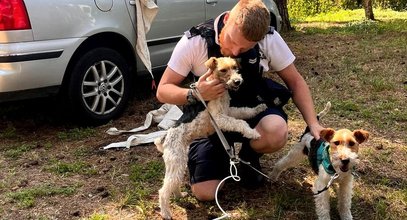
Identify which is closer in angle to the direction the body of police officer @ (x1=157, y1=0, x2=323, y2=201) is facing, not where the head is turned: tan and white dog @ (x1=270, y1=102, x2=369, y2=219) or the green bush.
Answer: the tan and white dog

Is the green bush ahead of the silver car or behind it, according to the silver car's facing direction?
ahead

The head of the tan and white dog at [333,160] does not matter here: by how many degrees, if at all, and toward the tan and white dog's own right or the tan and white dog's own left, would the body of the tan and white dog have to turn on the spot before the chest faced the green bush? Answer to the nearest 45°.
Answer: approximately 135° to the tan and white dog's own left

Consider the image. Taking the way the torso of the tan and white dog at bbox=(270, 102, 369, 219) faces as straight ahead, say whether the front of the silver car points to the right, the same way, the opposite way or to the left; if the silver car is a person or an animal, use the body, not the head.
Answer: to the left

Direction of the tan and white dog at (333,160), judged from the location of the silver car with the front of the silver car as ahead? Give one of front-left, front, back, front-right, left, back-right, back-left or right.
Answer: right

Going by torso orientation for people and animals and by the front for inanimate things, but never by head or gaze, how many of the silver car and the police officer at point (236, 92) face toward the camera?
1

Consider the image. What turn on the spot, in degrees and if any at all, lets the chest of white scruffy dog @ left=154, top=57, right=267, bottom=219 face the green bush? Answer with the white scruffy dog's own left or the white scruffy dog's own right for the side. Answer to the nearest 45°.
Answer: approximately 90° to the white scruffy dog's own left

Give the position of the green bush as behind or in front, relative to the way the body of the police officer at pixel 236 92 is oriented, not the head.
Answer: behind

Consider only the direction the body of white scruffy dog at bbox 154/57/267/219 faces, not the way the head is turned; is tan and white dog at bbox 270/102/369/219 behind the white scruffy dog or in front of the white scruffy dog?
in front

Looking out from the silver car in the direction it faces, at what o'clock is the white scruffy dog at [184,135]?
The white scruffy dog is roughly at 4 o'clock from the silver car.

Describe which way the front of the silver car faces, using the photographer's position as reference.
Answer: facing away from the viewer and to the right of the viewer

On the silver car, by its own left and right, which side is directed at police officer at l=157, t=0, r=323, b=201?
right
